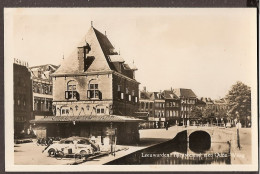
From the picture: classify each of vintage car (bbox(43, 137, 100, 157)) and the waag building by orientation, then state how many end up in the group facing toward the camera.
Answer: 1

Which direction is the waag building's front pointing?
toward the camera

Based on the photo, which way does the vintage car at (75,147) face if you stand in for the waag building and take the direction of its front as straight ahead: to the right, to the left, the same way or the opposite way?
to the right

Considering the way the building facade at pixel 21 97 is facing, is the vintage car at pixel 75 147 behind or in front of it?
in front

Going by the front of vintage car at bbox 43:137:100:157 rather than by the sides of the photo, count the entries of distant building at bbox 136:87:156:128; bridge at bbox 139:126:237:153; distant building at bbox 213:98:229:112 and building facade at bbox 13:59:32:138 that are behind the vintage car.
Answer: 3

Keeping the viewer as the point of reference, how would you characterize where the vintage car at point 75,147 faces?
facing to the left of the viewer

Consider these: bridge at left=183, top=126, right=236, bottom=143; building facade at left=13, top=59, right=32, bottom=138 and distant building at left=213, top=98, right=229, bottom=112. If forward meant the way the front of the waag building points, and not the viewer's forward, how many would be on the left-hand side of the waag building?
2

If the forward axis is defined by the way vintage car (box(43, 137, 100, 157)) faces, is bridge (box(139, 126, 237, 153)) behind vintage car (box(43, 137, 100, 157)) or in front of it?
behind

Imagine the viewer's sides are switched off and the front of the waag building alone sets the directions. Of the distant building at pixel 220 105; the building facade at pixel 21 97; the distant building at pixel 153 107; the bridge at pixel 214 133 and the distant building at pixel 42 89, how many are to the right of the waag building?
2

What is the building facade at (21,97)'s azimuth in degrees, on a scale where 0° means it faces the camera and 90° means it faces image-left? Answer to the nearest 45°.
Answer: approximately 315°

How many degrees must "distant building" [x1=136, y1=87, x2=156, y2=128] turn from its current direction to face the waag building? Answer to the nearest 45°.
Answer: approximately 45° to its right

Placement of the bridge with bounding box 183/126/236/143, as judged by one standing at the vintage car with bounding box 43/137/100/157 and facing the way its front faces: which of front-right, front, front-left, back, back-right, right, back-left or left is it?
back

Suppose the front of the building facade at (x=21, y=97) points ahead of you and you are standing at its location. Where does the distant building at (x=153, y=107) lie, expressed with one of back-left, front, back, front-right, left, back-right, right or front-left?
front-left

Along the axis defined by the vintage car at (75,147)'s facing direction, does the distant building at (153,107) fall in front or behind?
behind

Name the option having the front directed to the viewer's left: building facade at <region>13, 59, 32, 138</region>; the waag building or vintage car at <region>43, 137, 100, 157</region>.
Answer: the vintage car

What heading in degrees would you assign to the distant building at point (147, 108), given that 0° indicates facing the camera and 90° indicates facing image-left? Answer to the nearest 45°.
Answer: approximately 45°

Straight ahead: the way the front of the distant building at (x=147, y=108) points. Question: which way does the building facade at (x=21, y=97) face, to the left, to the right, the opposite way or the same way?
to the left
